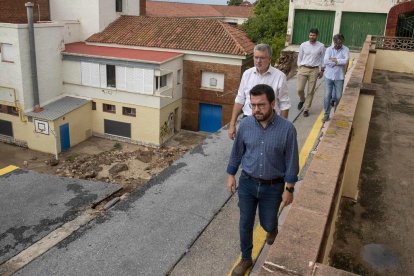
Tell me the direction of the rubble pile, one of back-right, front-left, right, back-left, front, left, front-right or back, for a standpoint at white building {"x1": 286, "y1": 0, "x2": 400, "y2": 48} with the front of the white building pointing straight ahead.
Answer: front-right

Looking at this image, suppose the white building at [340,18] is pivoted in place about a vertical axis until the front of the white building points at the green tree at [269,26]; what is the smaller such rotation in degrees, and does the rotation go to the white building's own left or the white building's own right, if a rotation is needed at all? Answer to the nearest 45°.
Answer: approximately 135° to the white building's own right

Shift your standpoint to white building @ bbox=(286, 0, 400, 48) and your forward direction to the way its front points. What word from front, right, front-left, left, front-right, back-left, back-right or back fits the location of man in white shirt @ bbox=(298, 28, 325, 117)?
front

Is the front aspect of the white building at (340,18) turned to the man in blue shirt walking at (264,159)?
yes

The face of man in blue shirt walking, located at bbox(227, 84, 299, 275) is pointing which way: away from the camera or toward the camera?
toward the camera

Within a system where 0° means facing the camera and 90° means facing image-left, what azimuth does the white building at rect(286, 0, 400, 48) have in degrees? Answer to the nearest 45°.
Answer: approximately 0°

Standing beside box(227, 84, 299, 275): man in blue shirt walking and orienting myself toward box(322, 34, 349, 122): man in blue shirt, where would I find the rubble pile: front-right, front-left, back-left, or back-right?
front-left

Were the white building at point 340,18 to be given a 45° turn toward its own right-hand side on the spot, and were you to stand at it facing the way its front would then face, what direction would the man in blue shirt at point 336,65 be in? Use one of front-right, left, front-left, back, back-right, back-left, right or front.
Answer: front-left

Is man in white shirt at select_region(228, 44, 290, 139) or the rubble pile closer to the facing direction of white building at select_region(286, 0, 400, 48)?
the man in white shirt

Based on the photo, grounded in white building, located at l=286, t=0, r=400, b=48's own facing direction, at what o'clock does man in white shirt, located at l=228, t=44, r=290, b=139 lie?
The man in white shirt is roughly at 12 o'clock from the white building.
